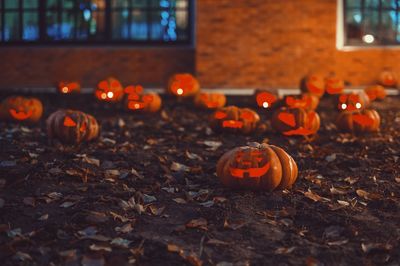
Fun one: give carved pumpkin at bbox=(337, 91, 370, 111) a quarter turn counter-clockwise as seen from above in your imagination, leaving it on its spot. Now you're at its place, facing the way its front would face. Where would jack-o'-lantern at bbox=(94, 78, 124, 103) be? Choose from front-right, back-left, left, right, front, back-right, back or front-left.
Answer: back

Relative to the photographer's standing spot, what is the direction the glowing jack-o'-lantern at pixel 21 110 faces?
facing the viewer

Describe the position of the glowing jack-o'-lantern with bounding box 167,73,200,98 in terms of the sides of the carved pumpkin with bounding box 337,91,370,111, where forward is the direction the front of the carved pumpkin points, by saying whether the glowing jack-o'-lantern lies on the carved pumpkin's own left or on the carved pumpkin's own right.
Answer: on the carved pumpkin's own right

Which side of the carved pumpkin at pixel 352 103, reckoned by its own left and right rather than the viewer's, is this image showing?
front

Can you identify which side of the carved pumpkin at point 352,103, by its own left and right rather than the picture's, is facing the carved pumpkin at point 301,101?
right

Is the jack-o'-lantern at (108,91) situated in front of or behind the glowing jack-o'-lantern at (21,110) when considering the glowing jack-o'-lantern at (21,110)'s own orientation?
behind

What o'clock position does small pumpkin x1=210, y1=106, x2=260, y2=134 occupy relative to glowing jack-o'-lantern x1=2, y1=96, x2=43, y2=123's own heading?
The small pumpkin is roughly at 10 o'clock from the glowing jack-o'-lantern.

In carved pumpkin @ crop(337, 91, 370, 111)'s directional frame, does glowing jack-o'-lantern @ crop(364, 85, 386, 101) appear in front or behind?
behind

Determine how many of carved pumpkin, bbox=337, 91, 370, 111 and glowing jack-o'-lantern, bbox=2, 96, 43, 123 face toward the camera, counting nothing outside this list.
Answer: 2

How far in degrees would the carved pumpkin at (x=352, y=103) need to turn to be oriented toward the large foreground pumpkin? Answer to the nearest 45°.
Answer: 0° — it already faces it

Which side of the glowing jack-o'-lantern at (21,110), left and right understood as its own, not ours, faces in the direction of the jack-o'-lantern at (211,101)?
left

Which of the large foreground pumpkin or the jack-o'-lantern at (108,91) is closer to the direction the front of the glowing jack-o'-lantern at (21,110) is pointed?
the large foreground pumpkin

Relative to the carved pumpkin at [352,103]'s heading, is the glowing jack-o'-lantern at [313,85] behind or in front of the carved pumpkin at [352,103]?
behind

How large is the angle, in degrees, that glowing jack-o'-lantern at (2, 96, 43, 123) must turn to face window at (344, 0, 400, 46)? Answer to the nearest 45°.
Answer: approximately 135° to its left

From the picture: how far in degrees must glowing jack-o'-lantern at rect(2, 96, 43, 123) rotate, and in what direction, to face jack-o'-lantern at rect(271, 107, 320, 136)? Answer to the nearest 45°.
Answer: approximately 45° to its left

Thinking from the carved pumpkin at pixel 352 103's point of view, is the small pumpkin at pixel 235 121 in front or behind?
in front

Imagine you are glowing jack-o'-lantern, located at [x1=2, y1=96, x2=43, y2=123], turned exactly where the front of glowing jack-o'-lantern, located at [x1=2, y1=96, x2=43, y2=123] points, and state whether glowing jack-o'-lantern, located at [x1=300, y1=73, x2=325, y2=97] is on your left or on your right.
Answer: on your left

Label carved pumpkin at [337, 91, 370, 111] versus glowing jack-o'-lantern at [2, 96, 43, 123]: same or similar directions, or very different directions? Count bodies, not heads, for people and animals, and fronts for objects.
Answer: same or similar directions
